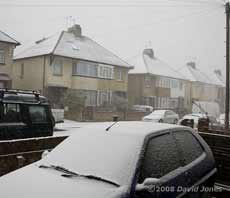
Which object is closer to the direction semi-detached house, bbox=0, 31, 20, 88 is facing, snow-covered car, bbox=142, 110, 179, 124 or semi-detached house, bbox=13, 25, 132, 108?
the snow-covered car

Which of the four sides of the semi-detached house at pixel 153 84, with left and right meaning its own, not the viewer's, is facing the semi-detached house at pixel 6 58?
right

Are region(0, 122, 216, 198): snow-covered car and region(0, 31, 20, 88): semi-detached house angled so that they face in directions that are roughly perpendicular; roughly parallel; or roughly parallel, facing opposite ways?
roughly perpendicular

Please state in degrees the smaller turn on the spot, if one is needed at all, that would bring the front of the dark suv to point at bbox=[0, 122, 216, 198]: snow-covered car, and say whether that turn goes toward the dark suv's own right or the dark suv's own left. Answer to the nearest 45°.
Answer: approximately 90° to the dark suv's own left

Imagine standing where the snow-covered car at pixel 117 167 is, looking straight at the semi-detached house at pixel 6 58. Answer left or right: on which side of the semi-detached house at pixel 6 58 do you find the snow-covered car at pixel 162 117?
right

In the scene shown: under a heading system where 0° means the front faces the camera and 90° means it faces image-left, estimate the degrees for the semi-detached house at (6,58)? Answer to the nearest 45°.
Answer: approximately 315°

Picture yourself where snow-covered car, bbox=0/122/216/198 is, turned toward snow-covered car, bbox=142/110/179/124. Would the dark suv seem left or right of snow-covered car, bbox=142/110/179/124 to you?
left

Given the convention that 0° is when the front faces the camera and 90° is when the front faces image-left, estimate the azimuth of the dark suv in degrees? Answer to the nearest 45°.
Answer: approximately 90°

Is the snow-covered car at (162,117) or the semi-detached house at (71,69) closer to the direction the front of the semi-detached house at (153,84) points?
the snow-covered car

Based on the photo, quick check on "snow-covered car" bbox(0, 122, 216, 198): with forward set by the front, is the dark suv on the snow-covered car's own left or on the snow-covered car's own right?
on the snow-covered car's own right
